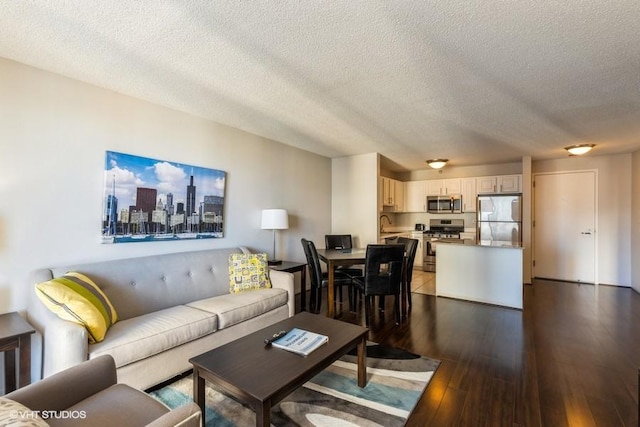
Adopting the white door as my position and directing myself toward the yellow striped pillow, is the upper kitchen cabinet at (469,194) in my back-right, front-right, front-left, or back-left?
front-right

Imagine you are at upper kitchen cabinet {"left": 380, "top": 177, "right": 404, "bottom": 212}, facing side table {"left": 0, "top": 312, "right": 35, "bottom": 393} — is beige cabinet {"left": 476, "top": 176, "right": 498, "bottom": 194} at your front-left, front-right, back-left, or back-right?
back-left

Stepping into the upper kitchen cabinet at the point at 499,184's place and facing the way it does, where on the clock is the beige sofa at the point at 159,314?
The beige sofa is roughly at 1 o'clock from the upper kitchen cabinet.

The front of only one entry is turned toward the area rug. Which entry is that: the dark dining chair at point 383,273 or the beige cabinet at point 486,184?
the beige cabinet

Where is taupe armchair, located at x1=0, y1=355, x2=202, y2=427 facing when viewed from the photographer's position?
facing away from the viewer and to the right of the viewer

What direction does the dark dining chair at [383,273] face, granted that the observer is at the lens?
facing away from the viewer and to the left of the viewer

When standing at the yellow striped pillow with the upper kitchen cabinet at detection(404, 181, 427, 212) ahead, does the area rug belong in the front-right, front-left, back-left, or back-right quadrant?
front-right

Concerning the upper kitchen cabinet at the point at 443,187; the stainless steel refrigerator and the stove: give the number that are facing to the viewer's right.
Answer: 0

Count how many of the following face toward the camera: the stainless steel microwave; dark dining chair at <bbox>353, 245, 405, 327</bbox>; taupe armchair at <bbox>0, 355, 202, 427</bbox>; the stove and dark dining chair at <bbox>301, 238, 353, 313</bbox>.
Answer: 2

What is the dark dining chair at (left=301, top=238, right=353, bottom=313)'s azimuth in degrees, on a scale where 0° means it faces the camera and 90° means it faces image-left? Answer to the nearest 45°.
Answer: approximately 270°

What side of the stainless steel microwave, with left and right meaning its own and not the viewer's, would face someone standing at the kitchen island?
front

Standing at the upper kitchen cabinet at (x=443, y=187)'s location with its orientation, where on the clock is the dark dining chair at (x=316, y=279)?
The dark dining chair is roughly at 1 o'clock from the upper kitchen cabinet.

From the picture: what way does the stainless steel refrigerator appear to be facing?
toward the camera

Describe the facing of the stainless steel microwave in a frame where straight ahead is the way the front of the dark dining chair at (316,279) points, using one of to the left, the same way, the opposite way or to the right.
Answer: to the right

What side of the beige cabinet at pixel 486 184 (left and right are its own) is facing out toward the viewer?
front

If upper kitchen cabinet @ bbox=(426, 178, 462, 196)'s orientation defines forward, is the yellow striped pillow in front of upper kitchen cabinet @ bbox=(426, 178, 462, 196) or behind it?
in front
